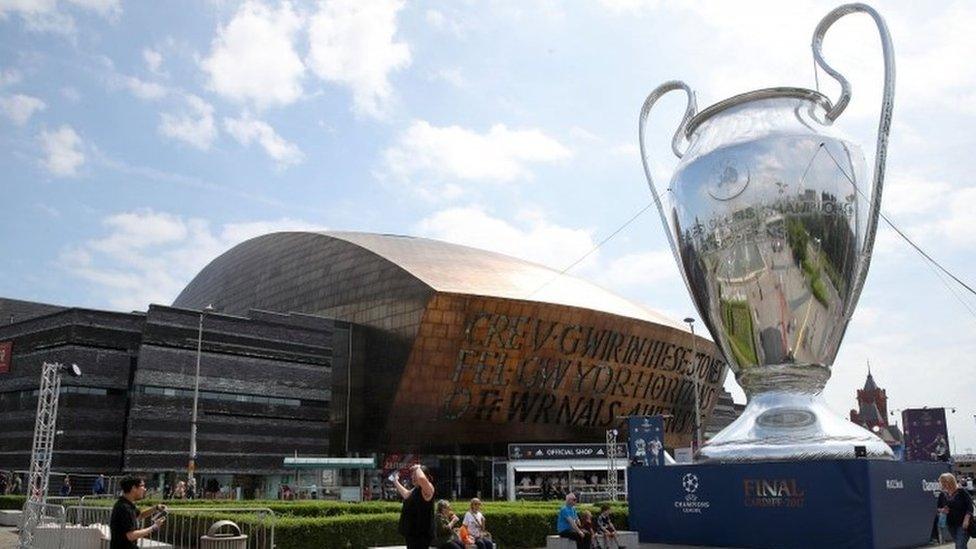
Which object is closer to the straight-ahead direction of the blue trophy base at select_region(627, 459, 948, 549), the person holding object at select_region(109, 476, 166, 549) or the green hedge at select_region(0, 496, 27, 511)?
the person holding object

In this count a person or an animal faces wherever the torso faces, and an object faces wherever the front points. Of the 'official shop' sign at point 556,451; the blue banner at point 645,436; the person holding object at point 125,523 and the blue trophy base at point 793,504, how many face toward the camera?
3

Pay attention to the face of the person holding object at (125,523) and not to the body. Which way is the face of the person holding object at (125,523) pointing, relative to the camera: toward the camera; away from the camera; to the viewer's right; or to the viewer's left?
to the viewer's right

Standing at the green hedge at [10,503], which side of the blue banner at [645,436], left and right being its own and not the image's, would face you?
right

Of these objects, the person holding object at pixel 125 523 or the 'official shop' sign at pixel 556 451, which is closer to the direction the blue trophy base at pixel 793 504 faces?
the person holding object

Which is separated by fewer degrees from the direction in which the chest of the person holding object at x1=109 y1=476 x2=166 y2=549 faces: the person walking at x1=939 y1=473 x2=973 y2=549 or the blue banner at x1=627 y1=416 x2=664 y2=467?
the person walking

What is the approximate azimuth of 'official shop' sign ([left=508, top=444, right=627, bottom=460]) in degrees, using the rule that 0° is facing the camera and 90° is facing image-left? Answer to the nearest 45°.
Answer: approximately 0°

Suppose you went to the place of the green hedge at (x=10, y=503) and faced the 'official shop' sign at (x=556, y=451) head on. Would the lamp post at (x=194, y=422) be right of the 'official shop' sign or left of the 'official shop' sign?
left

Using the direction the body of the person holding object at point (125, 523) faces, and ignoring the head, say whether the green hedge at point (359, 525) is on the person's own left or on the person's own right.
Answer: on the person's own left

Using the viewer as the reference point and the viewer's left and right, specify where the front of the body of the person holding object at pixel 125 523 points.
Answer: facing to the right of the viewer

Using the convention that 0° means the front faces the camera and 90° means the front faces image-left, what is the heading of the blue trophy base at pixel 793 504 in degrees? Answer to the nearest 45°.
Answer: approximately 0°
